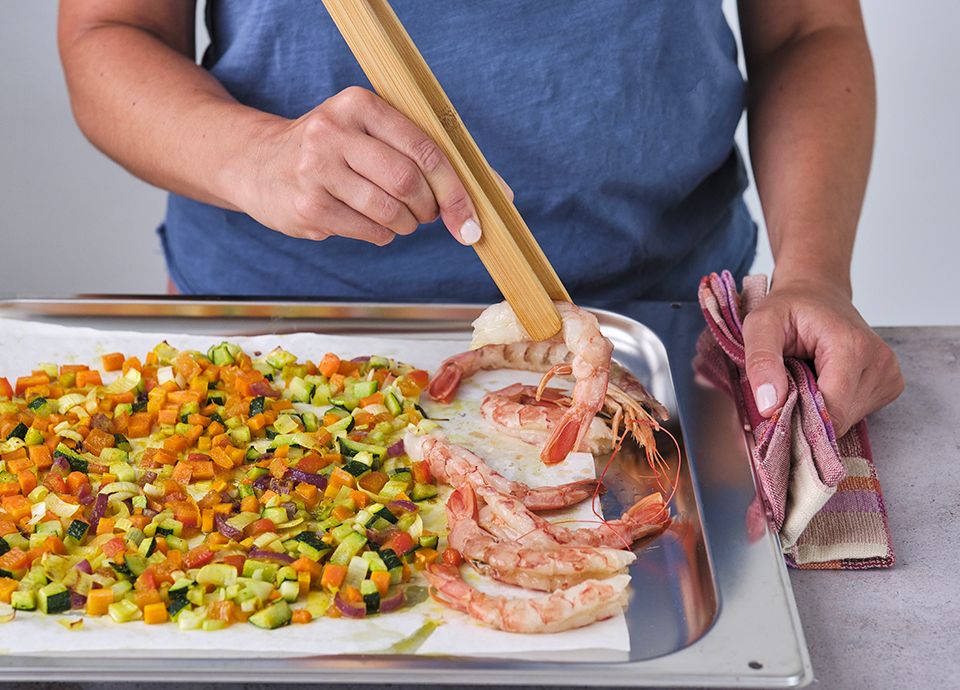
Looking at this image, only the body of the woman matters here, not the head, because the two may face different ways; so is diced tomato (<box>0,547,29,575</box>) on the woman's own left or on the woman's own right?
on the woman's own right

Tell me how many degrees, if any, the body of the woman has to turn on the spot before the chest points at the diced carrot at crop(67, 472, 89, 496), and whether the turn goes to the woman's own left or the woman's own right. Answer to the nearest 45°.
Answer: approximately 45° to the woman's own right

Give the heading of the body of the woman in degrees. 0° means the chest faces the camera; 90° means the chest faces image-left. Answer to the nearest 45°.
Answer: approximately 0°
